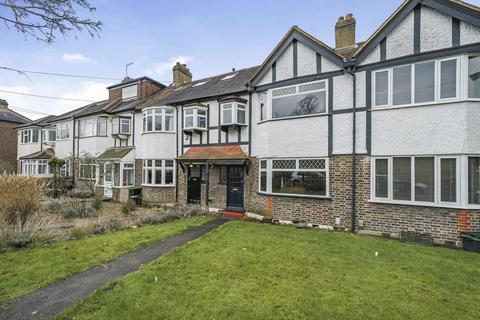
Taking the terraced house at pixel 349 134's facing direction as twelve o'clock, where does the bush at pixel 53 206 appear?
The bush is roughly at 2 o'clock from the terraced house.

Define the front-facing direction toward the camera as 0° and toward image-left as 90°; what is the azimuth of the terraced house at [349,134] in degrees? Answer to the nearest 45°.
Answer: approximately 45°

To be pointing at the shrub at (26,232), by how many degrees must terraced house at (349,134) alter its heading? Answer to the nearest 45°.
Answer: approximately 45° to its right

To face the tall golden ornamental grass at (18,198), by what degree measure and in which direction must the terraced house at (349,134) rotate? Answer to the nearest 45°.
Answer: approximately 45° to its right
